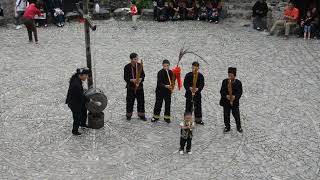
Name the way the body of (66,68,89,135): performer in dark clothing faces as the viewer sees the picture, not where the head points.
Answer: to the viewer's right

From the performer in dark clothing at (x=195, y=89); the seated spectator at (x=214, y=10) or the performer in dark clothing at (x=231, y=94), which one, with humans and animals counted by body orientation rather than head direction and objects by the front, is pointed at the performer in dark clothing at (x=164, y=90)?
the seated spectator

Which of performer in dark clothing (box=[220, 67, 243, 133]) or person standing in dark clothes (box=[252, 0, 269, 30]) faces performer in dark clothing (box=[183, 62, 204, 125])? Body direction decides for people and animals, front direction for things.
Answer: the person standing in dark clothes

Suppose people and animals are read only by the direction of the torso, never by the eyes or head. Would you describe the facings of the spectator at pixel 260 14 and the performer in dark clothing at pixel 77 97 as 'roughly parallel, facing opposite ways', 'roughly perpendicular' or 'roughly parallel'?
roughly perpendicular

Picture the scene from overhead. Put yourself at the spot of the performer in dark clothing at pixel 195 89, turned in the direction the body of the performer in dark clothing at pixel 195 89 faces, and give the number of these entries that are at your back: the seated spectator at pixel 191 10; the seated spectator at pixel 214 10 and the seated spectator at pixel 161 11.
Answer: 3

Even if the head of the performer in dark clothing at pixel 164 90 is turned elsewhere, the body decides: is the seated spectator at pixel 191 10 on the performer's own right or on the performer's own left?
on the performer's own left

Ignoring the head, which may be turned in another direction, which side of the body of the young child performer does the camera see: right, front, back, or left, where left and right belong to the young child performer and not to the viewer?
front

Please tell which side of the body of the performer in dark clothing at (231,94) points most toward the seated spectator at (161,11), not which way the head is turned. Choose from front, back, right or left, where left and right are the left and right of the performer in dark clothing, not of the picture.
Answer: back

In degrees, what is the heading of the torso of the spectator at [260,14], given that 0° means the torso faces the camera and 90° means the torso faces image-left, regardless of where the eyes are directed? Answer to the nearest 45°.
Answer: approximately 0°

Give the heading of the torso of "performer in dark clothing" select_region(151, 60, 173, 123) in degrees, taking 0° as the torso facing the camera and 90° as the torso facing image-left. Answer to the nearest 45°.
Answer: approximately 315°

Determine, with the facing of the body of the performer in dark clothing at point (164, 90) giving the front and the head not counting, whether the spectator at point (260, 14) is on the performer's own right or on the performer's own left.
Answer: on the performer's own left

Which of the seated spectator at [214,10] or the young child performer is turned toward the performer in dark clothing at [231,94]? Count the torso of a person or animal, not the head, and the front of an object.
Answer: the seated spectator

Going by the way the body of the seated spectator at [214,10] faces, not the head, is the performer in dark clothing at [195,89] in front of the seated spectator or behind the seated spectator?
in front
